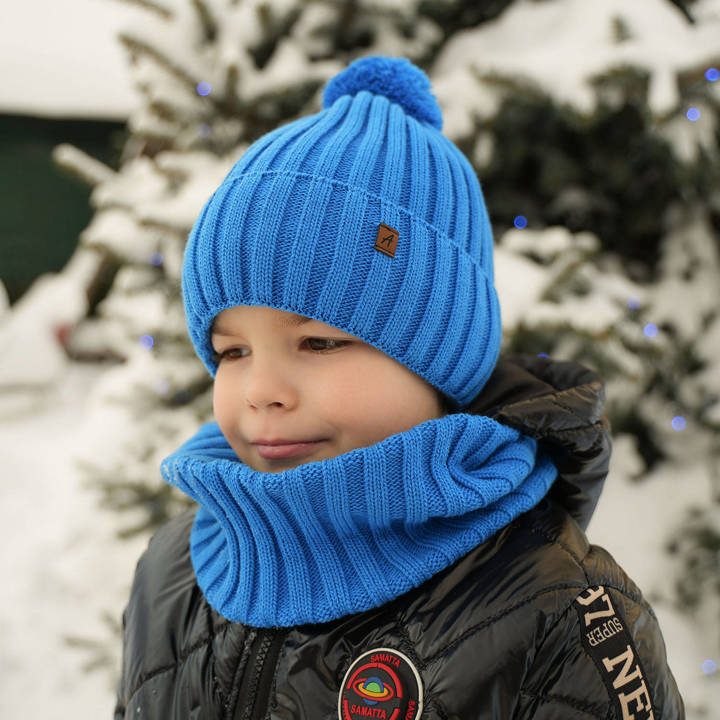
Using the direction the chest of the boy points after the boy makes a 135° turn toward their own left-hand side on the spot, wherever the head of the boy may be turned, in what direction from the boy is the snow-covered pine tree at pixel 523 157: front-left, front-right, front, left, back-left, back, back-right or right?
left

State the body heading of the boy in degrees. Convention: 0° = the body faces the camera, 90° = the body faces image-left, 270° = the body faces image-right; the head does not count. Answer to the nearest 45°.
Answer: approximately 45°

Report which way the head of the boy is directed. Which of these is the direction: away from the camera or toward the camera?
toward the camera

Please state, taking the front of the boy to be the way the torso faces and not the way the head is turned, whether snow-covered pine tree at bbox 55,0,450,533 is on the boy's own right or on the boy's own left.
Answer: on the boy's own right

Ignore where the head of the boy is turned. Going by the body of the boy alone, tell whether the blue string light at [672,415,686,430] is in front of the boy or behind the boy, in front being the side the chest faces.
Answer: behind
